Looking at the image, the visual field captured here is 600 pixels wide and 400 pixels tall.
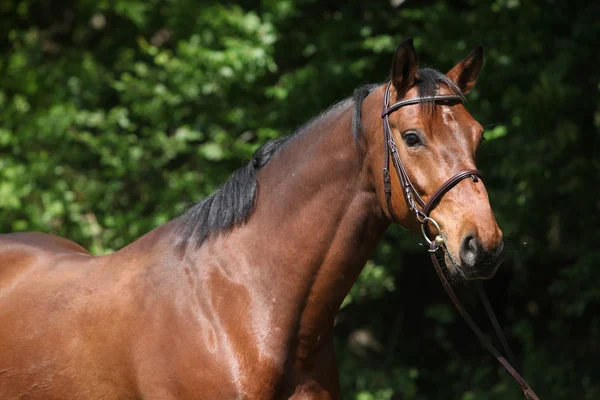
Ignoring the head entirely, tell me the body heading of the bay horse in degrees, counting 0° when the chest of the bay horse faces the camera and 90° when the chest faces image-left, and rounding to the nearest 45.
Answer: approximately 315°
